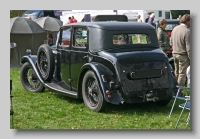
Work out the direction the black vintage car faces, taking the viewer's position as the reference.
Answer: facing away from the viewer and to the left of the viewer

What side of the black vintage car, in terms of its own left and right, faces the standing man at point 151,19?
right
